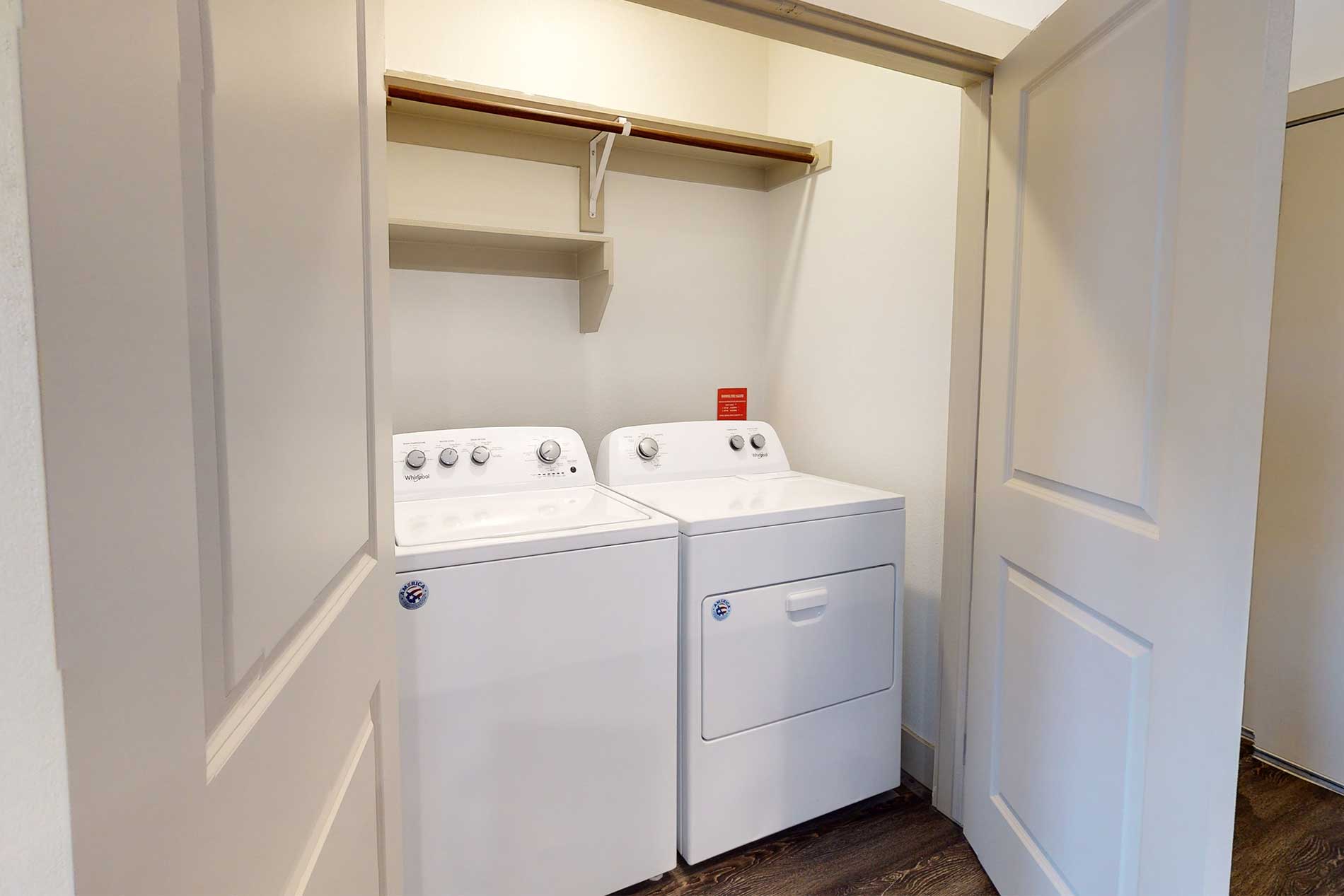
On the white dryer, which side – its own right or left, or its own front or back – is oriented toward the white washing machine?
right

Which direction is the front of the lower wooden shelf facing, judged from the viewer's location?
facing the viewer

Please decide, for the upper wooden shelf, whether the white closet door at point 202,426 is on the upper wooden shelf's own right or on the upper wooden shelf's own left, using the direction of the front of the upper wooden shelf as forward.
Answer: on the upper wooden shelf's own right

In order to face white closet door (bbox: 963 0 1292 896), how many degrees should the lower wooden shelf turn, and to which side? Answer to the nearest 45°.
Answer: approximately 45° to its left

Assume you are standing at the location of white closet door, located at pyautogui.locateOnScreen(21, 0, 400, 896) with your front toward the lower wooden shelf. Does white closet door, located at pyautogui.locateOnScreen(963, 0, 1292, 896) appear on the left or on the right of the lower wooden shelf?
right

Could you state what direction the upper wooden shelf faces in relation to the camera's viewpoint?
facing the viewer and to the right of the viewer

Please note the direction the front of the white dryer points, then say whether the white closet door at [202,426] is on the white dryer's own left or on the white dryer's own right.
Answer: on the white dryer's own right

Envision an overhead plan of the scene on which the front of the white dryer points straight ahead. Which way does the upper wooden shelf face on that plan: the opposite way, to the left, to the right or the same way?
the same way

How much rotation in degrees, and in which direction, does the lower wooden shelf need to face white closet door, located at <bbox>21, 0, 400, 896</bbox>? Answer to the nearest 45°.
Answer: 0° — it already faces it

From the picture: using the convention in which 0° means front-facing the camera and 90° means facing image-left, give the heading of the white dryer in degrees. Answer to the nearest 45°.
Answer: approximately 315°
